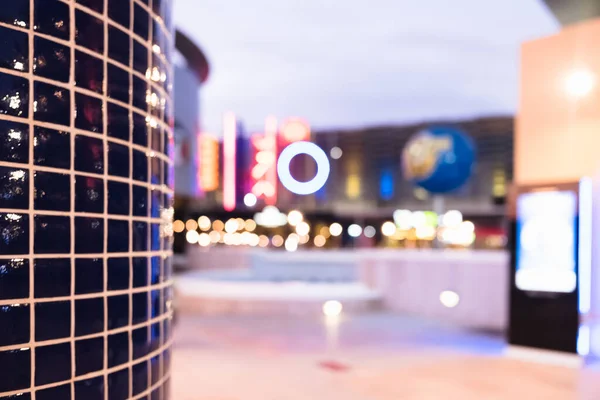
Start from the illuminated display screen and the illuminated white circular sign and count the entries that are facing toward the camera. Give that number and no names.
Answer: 2

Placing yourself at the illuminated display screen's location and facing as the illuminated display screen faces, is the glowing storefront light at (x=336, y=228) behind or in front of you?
behind

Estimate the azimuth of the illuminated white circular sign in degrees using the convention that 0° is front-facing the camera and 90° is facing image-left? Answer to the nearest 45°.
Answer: approximately 0°

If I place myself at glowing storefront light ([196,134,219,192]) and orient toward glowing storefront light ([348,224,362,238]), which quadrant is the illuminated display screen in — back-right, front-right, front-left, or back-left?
back-right

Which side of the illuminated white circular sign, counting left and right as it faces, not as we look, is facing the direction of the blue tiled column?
front
